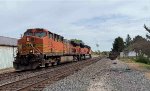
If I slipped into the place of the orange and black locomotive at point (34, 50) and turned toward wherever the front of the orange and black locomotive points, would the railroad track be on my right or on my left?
on my left
